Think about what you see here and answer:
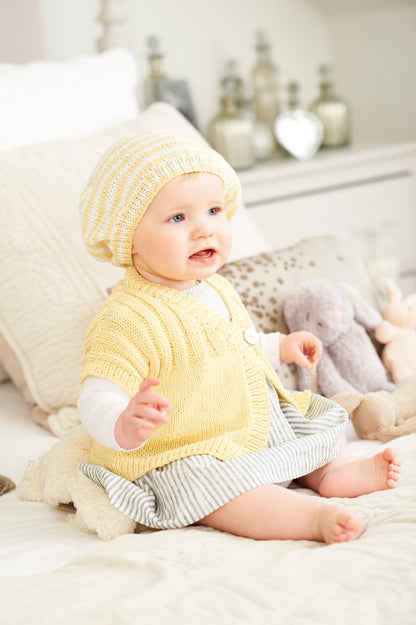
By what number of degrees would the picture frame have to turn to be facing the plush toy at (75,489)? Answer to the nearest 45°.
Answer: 0° — it already faces it

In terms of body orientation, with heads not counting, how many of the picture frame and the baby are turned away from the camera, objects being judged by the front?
0

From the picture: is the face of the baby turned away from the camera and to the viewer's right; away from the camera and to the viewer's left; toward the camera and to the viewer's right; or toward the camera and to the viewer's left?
toward the camera and to the viewer's right

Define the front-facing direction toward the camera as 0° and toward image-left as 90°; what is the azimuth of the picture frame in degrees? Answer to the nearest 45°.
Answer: approximately 0°

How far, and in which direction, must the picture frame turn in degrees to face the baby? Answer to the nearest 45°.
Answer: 0° — it already faces them

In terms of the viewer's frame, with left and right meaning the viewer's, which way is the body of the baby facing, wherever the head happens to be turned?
facing the viewer and to the right of the viewer

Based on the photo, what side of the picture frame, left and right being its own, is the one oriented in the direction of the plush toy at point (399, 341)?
front

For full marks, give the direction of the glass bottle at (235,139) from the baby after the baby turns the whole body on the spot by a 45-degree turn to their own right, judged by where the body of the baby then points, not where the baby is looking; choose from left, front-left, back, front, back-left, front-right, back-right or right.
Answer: back
